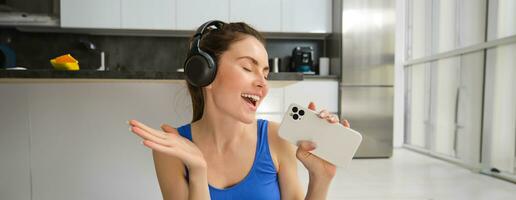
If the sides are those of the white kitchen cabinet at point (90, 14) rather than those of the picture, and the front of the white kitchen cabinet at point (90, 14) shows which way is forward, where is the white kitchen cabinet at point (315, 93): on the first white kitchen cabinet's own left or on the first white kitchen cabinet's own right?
on the first white kitchen cabinet's own left

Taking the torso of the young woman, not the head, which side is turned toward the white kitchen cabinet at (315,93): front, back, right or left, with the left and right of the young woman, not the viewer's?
back

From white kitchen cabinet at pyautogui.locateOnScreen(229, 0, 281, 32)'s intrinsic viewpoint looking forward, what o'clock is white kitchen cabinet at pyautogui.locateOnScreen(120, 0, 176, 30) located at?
white kitchen cabinet at pyautogui.locateOnScreen(120, 0, 176, 30) is roughly at 3 o'clock from white kitchen cabinet at pyautogui.locateOnScreen(229, 0, 281, 32).

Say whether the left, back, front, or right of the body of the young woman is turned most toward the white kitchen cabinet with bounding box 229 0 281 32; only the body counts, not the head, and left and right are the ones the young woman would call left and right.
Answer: back

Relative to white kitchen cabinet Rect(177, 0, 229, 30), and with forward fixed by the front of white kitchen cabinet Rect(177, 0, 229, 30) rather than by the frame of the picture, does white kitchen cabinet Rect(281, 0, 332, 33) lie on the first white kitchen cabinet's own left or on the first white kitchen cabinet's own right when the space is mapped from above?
on the first white kitchen cabinet's own left

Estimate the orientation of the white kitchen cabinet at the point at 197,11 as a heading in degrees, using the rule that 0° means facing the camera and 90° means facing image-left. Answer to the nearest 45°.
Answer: approximately 0°

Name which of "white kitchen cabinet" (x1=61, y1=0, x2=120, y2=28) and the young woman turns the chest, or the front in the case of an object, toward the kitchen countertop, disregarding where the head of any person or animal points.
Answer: the white kitchen cabinet
